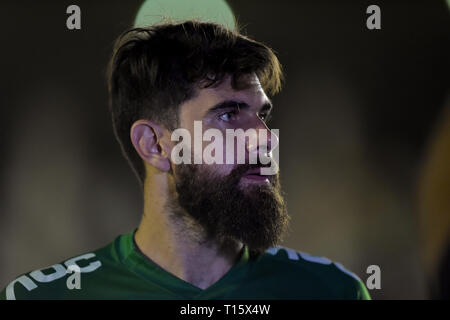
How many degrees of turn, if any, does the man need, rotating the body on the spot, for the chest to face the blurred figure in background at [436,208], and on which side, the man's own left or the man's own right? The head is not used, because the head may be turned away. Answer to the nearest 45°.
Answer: approximately 90° to the man's own left

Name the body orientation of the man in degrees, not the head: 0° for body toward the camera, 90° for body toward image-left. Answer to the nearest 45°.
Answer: approximately 315°
